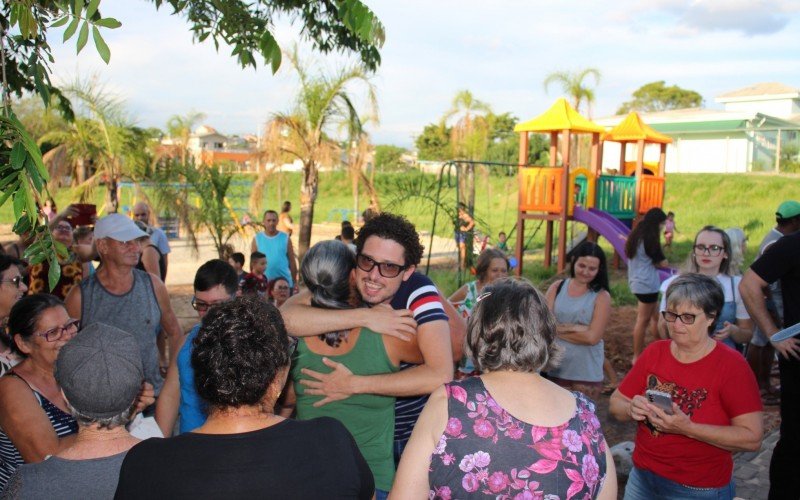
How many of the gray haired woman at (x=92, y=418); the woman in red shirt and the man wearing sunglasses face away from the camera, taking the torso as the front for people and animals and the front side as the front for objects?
1

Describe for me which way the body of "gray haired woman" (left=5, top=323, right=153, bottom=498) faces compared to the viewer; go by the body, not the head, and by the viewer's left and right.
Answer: facing away from the viewer

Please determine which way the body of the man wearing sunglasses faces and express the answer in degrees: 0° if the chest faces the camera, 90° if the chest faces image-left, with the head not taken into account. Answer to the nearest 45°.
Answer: approximately 45°

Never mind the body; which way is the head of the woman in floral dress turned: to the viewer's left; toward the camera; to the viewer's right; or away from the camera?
away from the camera

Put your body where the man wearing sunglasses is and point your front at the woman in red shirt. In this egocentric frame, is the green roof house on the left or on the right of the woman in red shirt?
left

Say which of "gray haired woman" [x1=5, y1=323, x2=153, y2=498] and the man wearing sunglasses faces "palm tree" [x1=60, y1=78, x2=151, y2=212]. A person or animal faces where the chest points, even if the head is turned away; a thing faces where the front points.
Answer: the gray haired woman

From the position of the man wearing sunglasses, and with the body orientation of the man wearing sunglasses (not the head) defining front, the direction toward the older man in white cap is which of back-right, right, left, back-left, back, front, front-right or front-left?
right

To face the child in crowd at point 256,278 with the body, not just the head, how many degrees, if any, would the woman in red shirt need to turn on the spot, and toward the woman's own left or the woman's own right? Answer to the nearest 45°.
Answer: approximately 90° to the woman's own right

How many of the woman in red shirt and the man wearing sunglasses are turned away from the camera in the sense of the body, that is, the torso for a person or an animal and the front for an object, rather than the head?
0

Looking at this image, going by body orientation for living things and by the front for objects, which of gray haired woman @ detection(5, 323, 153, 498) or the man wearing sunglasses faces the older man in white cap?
the gray haired woman

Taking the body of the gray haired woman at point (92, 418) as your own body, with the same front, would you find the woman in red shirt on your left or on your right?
on your right

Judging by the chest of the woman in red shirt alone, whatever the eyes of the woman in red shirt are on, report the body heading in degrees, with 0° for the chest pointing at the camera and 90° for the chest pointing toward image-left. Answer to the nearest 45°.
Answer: approximately 45°

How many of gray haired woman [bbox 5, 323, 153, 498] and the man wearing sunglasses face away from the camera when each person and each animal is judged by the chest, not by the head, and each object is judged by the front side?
1

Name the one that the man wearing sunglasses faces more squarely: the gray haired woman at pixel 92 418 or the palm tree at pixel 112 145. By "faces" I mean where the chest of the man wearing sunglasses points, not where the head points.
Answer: the gray haired woman

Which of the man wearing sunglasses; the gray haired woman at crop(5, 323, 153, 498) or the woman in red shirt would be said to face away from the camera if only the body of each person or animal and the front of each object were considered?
the gray haired woman

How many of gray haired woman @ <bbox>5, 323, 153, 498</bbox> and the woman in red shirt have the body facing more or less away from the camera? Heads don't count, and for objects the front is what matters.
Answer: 1
